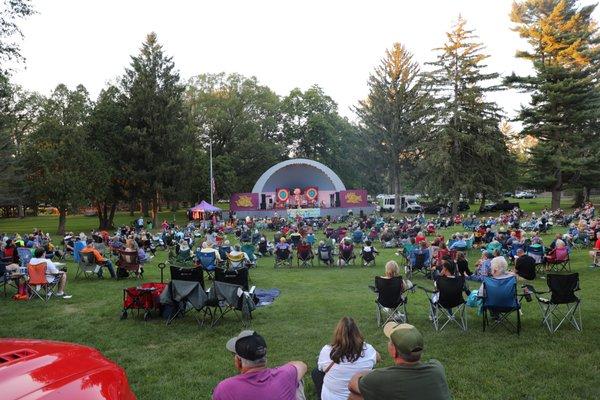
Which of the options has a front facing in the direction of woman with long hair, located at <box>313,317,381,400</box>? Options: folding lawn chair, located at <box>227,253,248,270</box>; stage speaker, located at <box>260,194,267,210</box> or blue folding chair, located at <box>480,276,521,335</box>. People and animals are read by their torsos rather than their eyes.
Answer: the stage speaker

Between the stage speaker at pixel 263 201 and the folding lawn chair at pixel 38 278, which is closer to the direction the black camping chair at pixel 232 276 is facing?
the stage speaker

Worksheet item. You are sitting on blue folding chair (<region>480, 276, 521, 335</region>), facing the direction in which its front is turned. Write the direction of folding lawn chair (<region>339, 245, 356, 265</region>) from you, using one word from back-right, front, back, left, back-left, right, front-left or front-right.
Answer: front-left

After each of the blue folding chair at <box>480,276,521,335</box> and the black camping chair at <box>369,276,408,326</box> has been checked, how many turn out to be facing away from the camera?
2

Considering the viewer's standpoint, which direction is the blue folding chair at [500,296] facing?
facing away from the viewer

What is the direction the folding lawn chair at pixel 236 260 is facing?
away from the camera

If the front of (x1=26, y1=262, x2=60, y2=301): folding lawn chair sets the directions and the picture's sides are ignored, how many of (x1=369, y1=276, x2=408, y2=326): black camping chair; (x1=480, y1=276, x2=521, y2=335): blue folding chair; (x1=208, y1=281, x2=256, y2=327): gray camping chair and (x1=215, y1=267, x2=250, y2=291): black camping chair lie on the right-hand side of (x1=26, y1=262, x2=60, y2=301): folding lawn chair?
4

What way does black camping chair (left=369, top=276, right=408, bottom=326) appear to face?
away from the camera

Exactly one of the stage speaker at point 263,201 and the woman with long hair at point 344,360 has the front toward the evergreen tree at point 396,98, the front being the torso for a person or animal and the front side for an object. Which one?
the woman with long hair

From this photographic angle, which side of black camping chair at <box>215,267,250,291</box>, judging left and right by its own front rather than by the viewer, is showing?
back

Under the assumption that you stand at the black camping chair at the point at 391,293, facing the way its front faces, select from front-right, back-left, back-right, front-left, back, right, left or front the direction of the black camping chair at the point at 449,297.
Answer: right

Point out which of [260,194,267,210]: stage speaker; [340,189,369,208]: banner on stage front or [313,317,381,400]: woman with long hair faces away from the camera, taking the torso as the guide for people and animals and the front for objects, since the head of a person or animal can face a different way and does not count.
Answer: the woman with long hair

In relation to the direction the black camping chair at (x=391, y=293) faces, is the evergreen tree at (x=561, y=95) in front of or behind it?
in front

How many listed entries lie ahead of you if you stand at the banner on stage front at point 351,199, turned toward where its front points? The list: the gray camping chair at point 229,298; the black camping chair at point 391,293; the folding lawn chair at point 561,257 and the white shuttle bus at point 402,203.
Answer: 3

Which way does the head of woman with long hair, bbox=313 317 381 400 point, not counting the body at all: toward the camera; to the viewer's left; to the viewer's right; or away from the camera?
away from the camera

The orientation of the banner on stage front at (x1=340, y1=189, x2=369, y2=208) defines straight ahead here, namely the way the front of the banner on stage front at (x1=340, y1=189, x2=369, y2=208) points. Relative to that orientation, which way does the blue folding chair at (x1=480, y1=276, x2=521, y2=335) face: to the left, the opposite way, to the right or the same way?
the opposite way

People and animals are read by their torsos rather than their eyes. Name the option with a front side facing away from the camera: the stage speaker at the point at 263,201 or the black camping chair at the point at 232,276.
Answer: the black camping chair

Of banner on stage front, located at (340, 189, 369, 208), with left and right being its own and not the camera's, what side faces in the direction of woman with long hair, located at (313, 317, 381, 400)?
front

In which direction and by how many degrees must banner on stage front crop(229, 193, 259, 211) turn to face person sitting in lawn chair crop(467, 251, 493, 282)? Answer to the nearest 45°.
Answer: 0° — it already faces them
